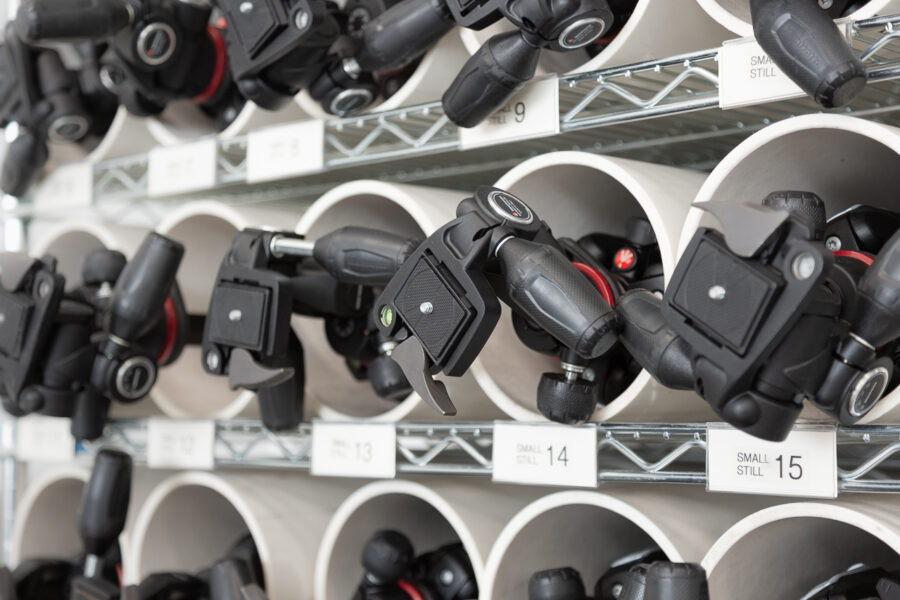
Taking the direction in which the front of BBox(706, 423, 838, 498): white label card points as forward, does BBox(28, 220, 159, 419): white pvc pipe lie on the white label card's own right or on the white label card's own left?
on the white label card's own right

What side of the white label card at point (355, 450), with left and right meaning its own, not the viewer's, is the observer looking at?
front

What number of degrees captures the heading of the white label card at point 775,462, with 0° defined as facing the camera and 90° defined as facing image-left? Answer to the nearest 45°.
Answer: approximately 0°

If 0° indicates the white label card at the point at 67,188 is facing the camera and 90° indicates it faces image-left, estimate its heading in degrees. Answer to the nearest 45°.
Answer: approximately 0°

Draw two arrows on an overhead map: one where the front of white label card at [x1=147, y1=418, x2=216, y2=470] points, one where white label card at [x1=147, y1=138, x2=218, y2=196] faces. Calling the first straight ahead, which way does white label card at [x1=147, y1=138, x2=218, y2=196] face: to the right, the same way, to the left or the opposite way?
the same way

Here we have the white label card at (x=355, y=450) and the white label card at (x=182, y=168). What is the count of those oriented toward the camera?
2

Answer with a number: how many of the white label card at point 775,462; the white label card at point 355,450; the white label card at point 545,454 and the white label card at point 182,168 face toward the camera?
4

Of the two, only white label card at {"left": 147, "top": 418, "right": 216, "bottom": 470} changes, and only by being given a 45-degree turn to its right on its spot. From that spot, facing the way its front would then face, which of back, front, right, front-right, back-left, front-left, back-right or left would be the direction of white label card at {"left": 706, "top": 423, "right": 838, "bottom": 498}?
left

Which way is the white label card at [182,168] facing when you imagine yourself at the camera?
facing the viewer

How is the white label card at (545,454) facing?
toward the camera
